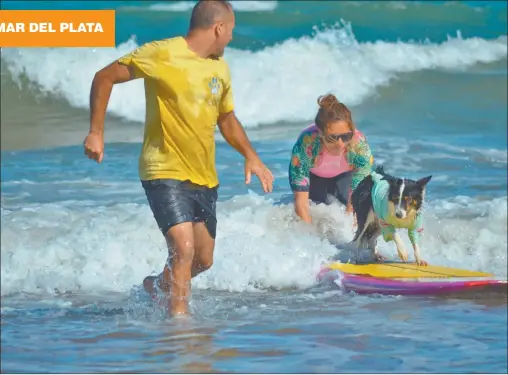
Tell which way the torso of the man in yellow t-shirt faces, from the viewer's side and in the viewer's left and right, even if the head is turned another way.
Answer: facing the viewer and to the right of the viewer

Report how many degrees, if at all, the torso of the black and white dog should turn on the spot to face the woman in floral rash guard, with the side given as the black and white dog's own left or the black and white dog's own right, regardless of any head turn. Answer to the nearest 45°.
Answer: approximately 180°

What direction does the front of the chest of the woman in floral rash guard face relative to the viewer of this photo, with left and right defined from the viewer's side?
facing the viewer

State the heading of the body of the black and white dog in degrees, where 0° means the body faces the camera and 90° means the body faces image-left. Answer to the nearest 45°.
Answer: approximately 315°

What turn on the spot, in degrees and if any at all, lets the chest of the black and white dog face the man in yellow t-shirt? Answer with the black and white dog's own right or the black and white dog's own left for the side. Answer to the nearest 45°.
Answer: approximately 90° to the black and white dog's own right

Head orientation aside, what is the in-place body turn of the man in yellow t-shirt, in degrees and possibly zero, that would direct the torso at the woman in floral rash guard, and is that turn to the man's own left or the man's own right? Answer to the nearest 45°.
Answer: approximately 90° to the man's own left

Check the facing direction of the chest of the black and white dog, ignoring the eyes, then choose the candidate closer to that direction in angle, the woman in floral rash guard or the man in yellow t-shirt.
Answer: the man in yellow t-shirt

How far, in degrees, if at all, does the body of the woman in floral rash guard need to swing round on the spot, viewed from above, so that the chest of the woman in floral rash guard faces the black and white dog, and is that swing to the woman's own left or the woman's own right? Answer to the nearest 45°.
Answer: approximately 45° to the woman's own left

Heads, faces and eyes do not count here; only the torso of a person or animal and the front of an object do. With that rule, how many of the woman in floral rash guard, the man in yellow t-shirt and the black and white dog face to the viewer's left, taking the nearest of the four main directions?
0
